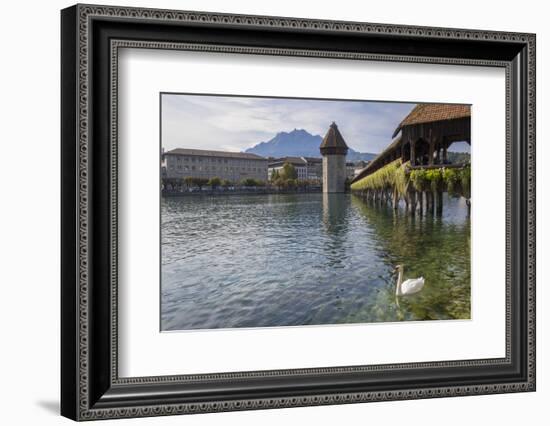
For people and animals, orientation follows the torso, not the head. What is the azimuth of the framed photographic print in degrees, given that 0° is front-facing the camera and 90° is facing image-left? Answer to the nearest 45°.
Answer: approximately 315°
